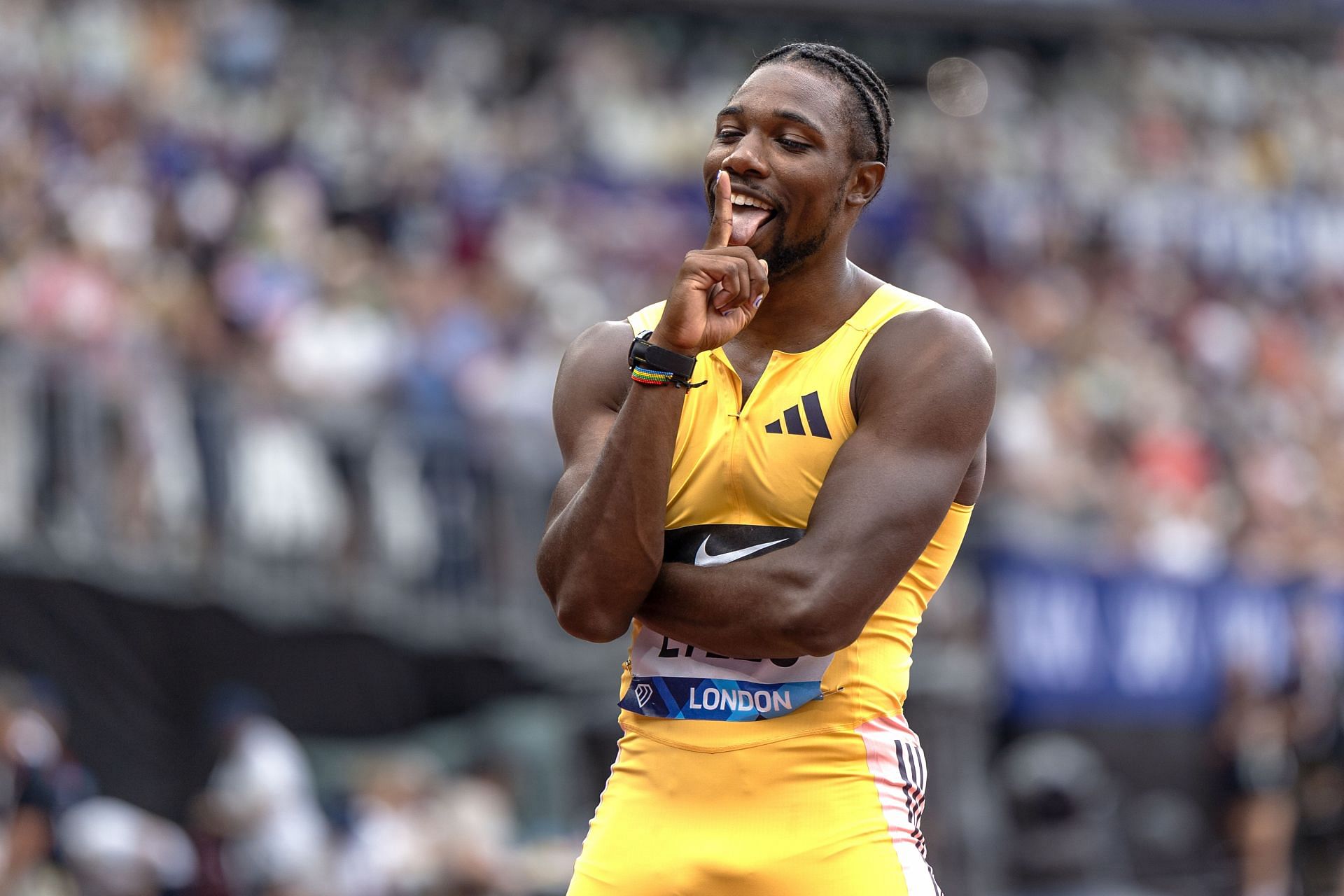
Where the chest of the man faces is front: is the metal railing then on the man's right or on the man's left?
on the man's right

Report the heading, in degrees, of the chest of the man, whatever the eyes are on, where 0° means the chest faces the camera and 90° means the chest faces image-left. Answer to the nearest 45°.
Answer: approximately 45°

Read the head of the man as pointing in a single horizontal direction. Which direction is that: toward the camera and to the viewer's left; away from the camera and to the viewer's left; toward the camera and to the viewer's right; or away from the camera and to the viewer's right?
toward the camera and to the viewer's left

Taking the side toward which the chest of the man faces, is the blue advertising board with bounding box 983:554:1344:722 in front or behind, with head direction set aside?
behind

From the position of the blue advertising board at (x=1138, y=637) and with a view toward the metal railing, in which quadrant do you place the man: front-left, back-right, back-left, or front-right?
front-left
